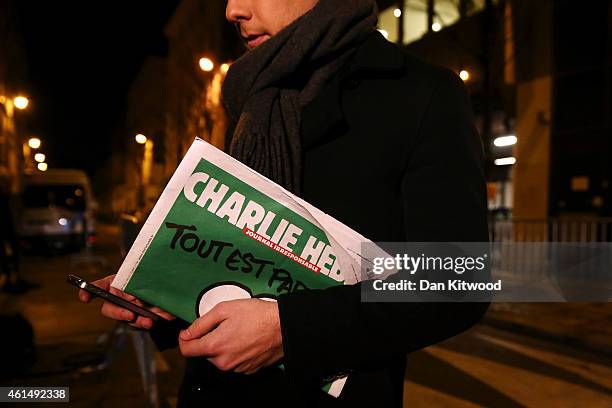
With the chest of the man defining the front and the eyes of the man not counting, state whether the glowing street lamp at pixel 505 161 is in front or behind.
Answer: behind

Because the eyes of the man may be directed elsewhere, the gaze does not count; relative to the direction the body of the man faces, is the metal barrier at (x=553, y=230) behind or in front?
behind

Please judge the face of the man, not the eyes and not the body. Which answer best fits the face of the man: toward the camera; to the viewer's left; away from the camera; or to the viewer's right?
to the viewer's left

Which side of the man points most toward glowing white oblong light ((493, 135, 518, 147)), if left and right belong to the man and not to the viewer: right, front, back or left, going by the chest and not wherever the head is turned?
back

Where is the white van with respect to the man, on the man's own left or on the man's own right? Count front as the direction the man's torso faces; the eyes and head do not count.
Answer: on the man's own right

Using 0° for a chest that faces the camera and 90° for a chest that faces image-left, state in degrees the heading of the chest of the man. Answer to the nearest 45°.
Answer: approximately 45°
